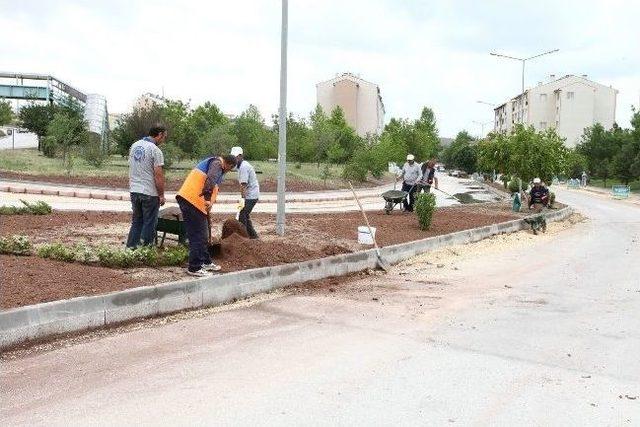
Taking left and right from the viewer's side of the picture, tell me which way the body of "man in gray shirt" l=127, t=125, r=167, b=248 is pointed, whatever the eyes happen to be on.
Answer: facing away from the viewer and to the right of the viewer

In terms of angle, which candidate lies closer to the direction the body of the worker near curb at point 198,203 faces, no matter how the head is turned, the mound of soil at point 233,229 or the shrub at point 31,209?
the mound of soil

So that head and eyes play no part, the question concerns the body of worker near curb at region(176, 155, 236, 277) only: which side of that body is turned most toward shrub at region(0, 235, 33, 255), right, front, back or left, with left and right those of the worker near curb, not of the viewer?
back

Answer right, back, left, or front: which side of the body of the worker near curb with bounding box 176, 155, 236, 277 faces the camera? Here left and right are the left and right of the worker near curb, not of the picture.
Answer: right
